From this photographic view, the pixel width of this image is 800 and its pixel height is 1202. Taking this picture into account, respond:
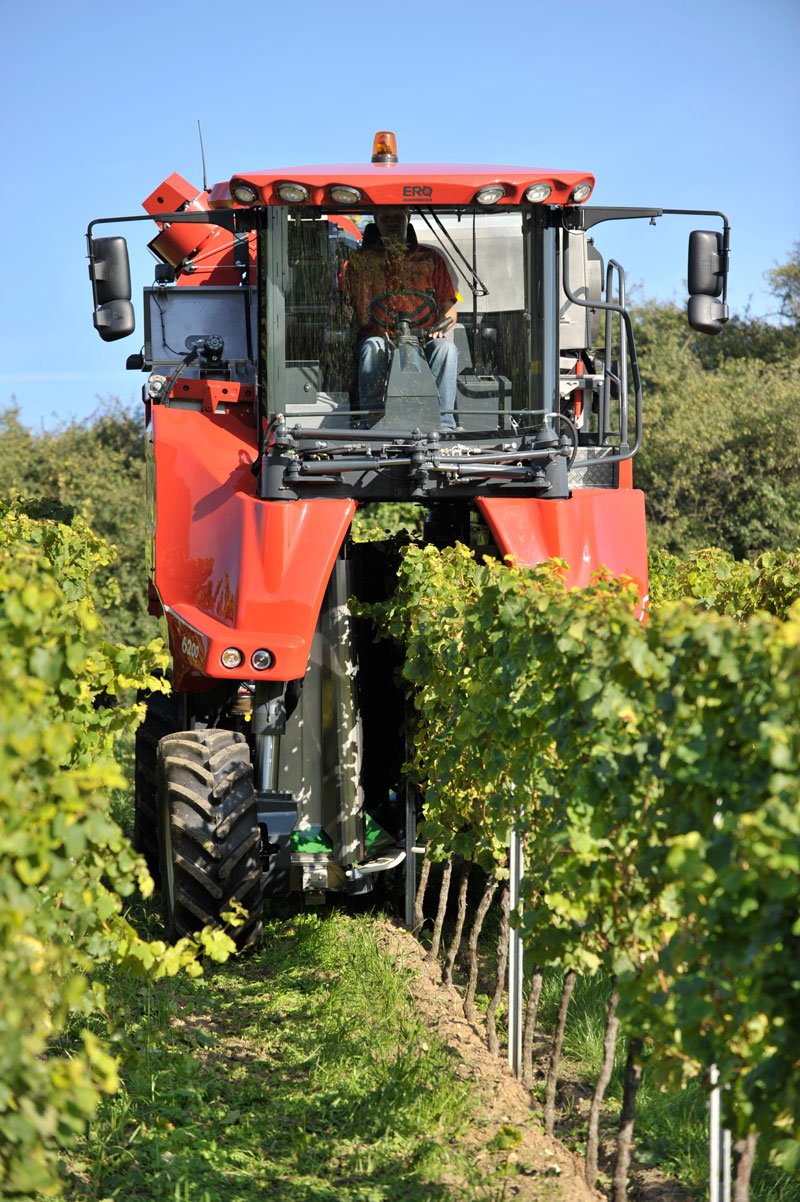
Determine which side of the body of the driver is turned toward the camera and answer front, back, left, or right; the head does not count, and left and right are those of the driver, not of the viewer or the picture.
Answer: front

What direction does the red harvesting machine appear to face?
toward the camera

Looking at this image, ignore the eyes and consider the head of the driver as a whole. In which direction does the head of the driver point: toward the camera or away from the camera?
toward the camera
